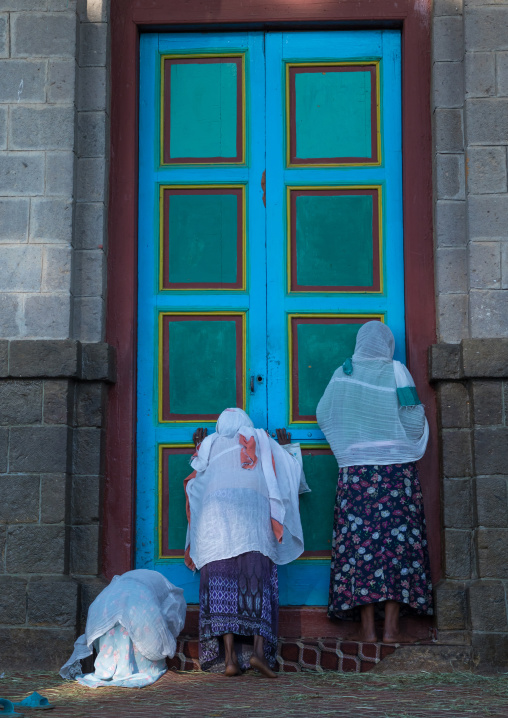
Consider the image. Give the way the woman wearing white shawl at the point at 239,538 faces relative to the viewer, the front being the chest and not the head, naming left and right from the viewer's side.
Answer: facing away from the viewer

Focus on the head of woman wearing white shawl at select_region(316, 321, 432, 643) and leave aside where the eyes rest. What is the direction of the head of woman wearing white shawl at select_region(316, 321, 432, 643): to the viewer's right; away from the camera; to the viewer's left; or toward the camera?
away from the camera

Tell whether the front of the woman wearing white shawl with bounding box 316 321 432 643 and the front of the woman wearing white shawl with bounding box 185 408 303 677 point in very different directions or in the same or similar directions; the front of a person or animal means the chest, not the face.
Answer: same or similar directions

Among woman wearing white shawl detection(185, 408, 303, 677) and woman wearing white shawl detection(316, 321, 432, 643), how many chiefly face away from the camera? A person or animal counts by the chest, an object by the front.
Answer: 2

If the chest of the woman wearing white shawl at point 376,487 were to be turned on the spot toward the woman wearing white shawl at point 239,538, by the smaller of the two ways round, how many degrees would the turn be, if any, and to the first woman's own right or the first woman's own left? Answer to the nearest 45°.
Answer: approximately 135° to the first woman's own left

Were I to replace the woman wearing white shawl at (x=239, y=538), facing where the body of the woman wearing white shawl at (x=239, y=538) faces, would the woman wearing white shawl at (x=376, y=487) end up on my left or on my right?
on my right

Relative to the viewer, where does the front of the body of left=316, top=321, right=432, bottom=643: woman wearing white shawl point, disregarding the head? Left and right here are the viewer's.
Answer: facing away from the viewer
